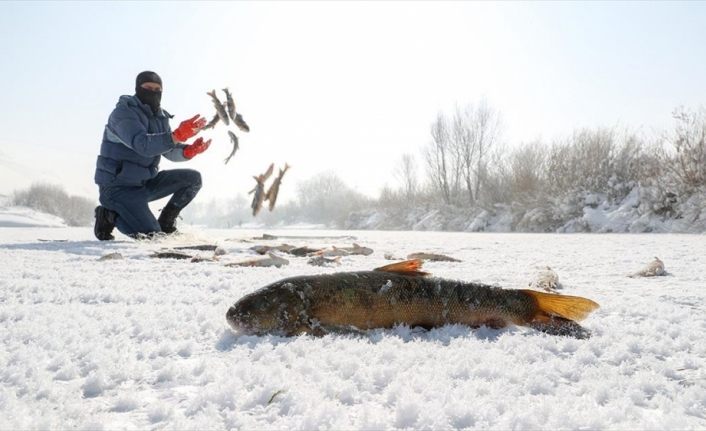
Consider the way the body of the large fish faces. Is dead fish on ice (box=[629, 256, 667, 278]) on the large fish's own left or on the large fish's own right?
on the large fish's own right

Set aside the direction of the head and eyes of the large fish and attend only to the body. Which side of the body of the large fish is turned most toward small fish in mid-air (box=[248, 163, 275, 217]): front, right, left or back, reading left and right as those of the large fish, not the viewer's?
right

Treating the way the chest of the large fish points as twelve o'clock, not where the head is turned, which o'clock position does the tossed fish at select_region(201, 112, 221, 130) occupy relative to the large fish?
The tossed fish is roughly at 2 o'clock from the large fish.

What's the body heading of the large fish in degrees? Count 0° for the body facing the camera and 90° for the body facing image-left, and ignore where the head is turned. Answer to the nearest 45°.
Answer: approximately 90°

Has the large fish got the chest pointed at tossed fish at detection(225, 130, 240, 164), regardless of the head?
no

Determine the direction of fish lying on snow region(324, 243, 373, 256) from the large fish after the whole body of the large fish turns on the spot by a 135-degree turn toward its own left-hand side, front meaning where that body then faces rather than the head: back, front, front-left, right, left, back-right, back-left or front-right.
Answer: back-left

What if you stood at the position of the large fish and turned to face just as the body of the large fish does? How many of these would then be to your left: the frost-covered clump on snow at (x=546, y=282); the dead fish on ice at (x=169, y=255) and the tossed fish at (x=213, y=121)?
0

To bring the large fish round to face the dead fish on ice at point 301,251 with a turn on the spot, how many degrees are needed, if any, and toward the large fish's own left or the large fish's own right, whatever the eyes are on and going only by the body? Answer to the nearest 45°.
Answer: approximately 90° to the large fish's own right

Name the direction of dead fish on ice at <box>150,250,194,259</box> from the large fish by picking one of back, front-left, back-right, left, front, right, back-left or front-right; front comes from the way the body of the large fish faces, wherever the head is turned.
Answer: front-right

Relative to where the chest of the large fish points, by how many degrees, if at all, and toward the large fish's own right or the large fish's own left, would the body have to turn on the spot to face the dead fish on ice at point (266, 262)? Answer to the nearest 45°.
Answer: approximately 45° to the large fish's own right
